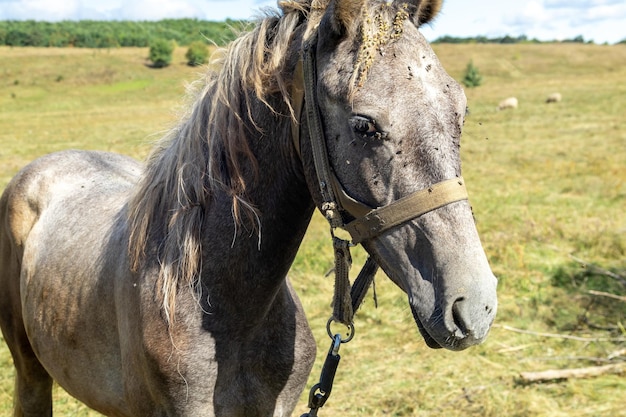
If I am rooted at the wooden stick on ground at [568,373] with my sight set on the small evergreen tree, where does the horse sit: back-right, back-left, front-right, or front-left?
back-left

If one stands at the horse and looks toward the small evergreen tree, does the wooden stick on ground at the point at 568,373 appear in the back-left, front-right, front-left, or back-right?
front-right

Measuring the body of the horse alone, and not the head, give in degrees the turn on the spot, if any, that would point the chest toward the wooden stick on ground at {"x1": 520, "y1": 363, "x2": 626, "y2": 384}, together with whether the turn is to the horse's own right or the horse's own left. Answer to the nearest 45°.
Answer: approximately 90° to the horse's own left

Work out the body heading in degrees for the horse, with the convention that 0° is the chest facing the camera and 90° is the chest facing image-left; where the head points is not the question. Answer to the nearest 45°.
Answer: approximately 315°

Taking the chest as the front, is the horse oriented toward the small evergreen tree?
no
